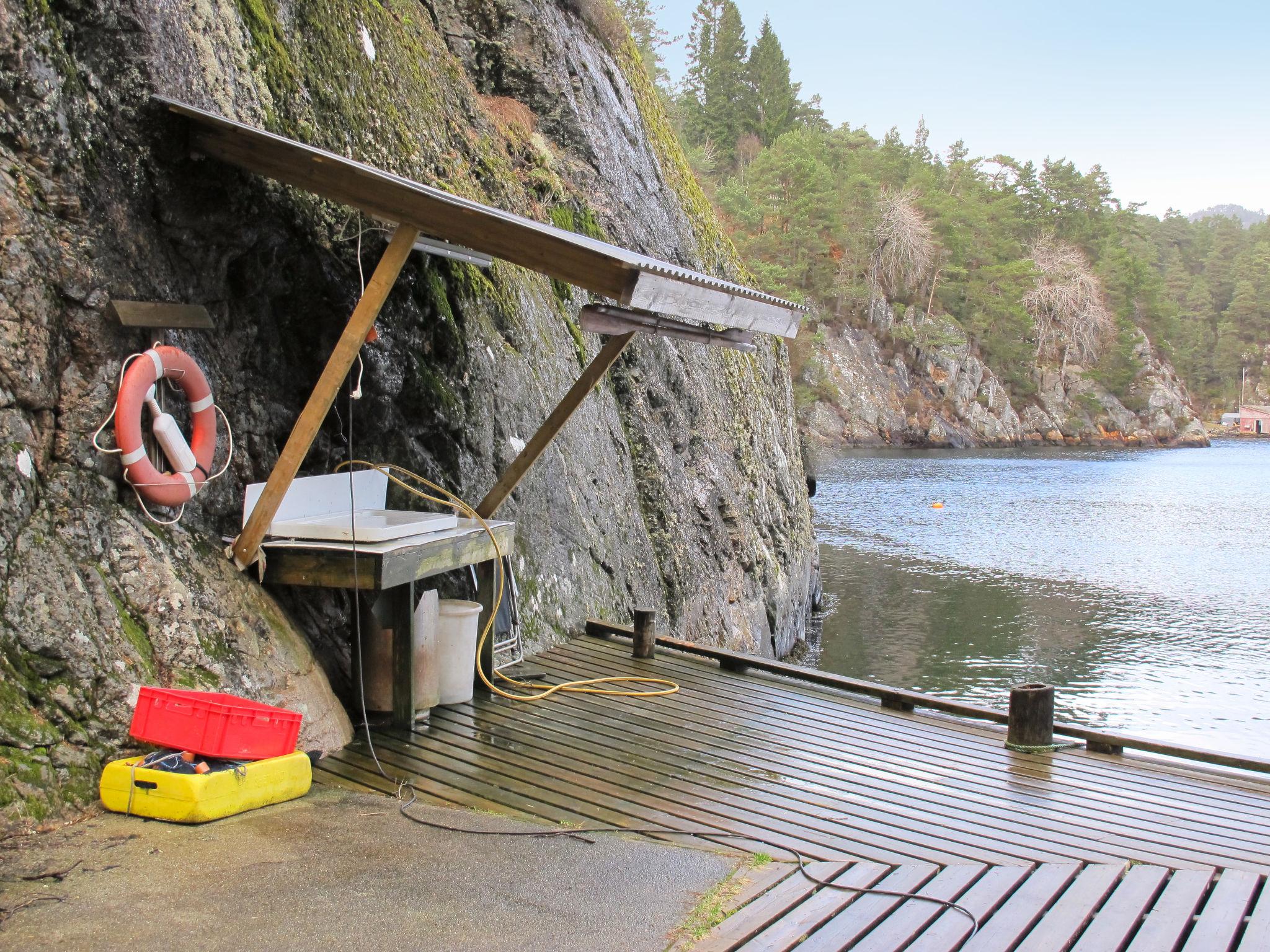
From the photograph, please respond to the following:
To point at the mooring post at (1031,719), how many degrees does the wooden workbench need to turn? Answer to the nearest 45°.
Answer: approximately 45° to its left

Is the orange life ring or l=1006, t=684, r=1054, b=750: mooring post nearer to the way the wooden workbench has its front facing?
the mooring post

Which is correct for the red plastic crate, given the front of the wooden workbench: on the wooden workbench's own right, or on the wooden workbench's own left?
on the wooden workbench's own right

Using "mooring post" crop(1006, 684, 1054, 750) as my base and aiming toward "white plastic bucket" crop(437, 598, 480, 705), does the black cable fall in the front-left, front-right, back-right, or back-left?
front-left

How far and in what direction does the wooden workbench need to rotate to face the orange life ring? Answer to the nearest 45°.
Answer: approximately 135° to its right

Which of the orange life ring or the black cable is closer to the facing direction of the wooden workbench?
the black cable

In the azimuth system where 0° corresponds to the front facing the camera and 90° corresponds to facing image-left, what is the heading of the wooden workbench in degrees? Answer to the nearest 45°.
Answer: approximately 315°

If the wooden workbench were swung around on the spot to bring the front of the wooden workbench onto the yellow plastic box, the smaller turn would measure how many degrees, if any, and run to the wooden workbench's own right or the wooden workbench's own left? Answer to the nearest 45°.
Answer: approximately 90° to the wooden workbench's own right

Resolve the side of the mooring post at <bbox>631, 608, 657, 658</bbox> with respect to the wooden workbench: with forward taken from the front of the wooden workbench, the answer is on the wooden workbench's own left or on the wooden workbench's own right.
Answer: on the wooden workbench's own left

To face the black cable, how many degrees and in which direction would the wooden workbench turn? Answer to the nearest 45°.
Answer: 0° — it already faces it
